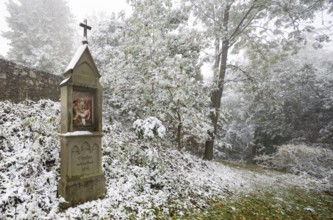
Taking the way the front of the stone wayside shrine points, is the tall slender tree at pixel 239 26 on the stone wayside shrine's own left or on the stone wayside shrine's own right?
on the stone wayside shrine's own left

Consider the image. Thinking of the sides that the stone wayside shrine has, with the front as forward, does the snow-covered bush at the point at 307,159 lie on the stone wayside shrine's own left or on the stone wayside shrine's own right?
on the stone wayside shrine's own left

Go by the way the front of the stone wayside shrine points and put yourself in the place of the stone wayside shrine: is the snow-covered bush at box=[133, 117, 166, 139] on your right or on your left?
on your left

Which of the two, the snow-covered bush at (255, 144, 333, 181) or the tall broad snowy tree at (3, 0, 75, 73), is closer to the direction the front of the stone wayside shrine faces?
the snow-covered bush

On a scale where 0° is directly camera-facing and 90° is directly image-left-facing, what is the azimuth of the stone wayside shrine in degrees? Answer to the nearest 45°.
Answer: approximately 315°
